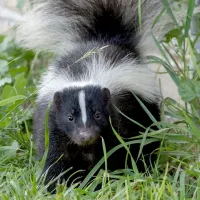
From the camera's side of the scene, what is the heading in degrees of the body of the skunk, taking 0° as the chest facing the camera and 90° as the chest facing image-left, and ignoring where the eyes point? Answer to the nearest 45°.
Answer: approximately 0°
